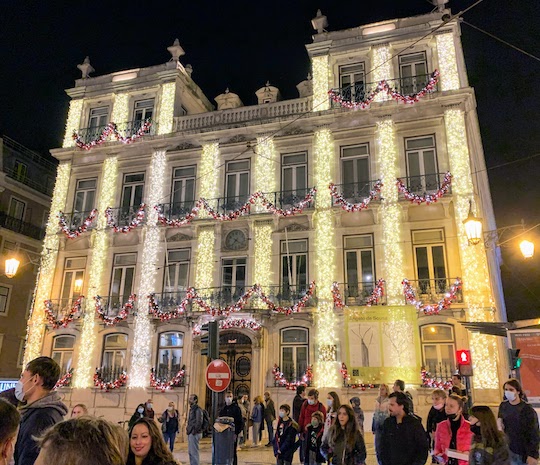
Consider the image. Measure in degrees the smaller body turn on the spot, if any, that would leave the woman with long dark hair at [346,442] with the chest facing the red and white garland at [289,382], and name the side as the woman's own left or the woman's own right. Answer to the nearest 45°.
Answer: approximately 135° to the woman's own right

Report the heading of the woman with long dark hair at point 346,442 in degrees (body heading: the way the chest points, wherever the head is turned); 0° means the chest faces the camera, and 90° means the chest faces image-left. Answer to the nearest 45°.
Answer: approximately 45°
